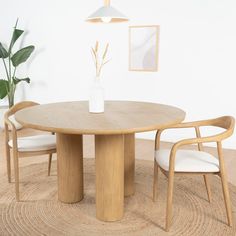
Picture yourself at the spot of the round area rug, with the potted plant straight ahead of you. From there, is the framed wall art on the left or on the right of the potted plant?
right

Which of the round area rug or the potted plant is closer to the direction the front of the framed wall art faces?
the round area rug

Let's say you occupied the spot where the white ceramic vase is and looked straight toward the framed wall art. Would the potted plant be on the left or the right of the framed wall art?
left

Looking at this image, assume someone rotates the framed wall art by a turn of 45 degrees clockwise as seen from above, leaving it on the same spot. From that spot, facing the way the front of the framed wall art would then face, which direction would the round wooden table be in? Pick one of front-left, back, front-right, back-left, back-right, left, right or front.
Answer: front-left

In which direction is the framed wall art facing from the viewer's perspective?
toward the camera

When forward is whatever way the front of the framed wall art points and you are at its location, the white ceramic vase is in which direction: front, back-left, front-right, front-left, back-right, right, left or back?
front

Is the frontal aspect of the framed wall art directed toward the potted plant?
no

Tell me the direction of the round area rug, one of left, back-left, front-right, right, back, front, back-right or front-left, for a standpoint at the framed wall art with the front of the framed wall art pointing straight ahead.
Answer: front

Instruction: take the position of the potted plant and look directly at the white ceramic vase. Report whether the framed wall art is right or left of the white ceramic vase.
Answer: left
